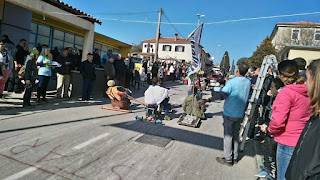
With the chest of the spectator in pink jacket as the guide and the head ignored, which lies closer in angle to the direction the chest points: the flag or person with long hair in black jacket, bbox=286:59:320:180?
the flag

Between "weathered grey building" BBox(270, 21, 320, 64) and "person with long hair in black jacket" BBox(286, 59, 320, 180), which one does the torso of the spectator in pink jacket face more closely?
the weathered grey building

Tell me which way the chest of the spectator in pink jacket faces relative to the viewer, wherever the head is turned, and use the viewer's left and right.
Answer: facing away from the viewer and to the left of the viewer

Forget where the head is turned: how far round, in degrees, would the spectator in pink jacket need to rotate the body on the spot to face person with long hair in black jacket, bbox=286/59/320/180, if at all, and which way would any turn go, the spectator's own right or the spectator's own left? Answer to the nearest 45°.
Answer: approximately 135° to the spectator's own left

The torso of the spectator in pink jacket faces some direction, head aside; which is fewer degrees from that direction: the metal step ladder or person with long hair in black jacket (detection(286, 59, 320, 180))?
the metal step ladder

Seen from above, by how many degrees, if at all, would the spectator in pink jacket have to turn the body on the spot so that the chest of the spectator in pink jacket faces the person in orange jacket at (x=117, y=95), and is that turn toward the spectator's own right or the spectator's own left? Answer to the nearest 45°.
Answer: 0° — they already face them

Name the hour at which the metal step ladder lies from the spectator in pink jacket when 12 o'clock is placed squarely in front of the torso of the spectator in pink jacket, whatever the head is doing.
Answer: The metal step ladder is roughly at 1 o'clock from the spectator in pink jacket.

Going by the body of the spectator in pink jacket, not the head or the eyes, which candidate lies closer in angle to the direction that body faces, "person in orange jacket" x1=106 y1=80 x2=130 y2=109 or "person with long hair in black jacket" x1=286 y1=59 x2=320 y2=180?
the person in orange jacket
